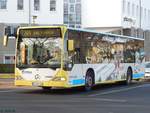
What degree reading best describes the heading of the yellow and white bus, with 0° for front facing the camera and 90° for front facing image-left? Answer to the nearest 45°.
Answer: approximately 45°
